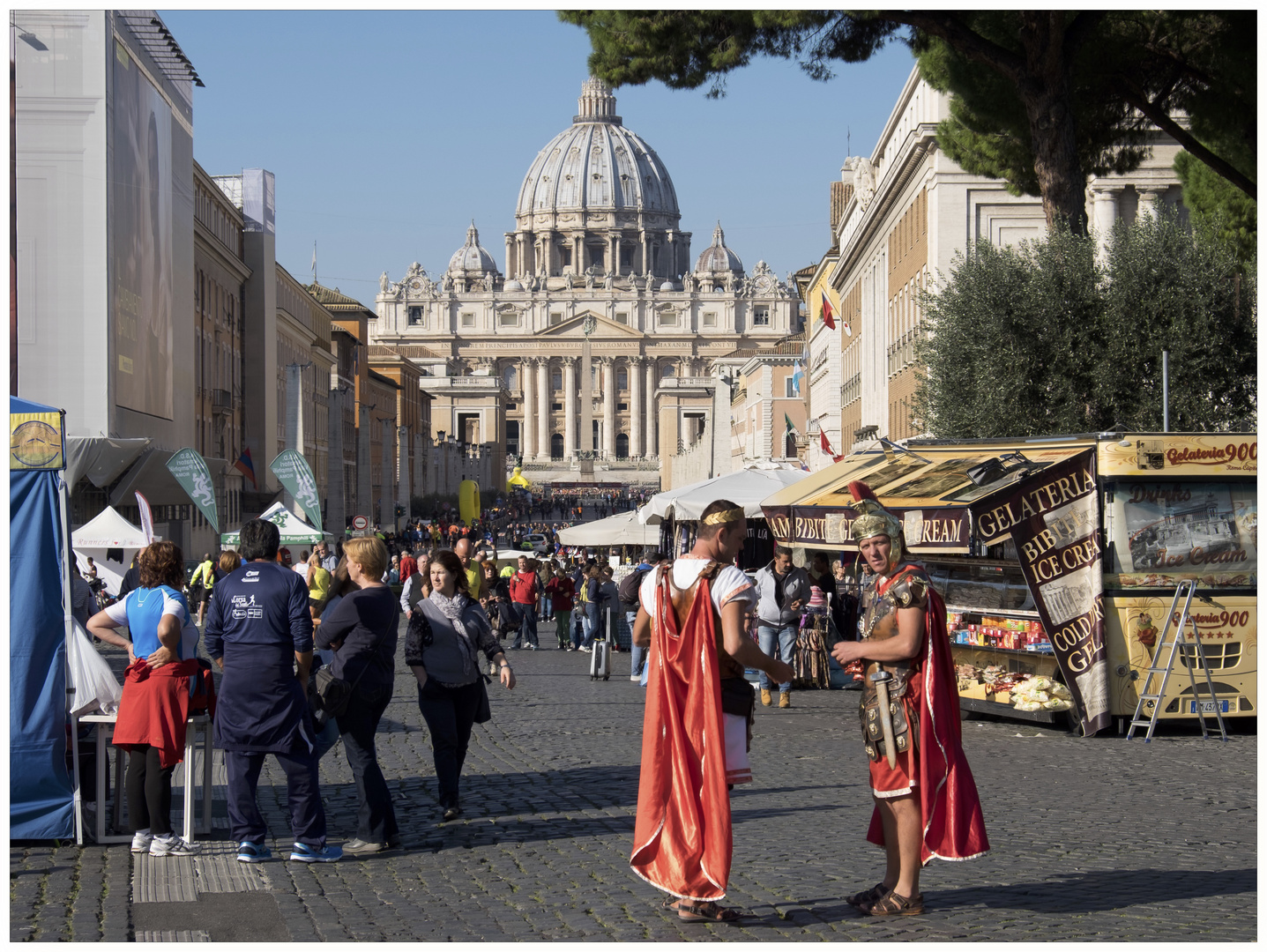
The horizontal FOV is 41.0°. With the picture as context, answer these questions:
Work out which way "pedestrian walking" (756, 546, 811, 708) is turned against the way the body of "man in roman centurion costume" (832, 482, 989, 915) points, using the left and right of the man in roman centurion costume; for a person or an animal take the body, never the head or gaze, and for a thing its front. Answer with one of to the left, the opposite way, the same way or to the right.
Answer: to the left

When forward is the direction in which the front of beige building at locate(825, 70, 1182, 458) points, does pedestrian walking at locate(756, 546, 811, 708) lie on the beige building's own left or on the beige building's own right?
on the beige building's own left

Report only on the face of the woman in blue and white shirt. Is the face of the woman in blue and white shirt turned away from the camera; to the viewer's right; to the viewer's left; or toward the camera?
away from the camera

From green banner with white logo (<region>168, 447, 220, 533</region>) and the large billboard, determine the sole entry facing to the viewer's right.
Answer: the large billboard

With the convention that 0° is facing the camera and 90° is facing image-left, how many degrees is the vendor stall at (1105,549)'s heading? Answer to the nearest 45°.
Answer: approximately 45°

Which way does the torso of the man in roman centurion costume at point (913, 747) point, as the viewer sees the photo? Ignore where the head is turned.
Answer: to the viewer's left

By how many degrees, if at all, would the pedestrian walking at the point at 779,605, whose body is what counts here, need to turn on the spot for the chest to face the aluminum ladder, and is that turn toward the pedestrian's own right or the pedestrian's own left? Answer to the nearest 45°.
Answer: approximately 45° to the pedestrian's own left

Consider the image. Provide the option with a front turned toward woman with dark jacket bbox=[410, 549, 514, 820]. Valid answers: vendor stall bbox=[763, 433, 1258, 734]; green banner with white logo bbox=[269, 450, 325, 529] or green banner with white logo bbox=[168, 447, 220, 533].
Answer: the vendor stall

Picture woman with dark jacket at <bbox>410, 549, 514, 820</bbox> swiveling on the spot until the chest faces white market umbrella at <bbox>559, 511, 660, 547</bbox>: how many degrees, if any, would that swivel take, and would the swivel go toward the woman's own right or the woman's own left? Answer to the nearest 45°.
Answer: approximately 180°

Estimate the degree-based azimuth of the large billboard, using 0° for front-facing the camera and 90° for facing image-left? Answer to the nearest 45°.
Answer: approximately 270°

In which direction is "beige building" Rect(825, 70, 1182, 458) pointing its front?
to the viewer's left

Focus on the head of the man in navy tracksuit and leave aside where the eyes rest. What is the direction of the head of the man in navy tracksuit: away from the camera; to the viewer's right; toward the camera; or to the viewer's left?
away from the camera
